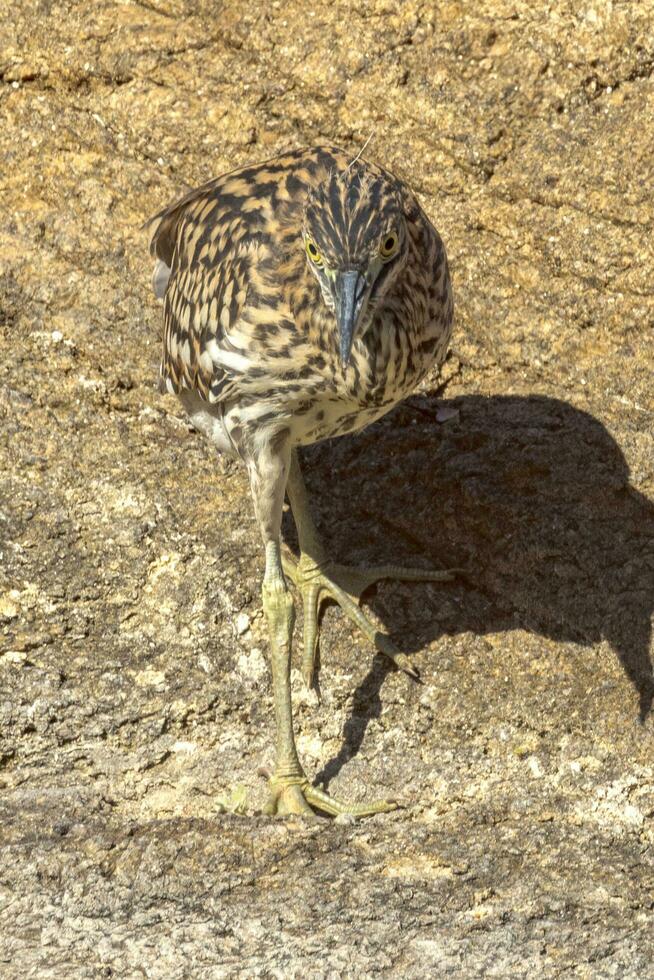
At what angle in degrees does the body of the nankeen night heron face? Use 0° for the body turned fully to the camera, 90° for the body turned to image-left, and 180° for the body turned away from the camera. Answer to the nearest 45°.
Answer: approximately 315°
